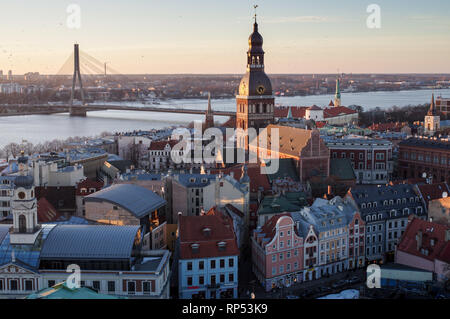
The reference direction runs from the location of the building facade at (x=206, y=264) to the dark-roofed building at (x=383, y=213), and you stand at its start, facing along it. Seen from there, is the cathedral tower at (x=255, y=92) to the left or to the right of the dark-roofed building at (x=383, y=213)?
left

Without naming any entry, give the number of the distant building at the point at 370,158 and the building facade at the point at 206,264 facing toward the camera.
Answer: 2

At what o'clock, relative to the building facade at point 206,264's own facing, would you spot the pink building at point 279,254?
The pink building is roughly at 8 o'clock from the building facade.

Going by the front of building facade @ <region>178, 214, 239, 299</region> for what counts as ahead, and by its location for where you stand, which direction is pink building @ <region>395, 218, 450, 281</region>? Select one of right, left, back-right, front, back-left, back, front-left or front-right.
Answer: left

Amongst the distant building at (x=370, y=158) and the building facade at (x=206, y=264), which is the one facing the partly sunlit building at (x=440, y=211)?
the distant building at (x=370, y=158)

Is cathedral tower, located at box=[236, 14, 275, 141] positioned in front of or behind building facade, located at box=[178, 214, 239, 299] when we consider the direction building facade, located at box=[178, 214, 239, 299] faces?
behind

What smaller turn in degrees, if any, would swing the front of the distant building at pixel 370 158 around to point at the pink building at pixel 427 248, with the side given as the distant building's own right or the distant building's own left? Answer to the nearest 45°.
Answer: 0° — it already faces it

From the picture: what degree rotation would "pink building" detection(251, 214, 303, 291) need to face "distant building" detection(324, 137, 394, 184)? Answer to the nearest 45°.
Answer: approximately 135° to its left

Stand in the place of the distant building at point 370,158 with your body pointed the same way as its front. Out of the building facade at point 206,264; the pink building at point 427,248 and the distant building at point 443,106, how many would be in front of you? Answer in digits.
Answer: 2

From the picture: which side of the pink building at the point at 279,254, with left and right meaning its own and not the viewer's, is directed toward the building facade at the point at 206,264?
right

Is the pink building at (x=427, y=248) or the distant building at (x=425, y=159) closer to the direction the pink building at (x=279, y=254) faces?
the pink building

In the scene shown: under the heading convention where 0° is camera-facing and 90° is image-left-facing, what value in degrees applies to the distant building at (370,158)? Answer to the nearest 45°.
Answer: approximately 0°
